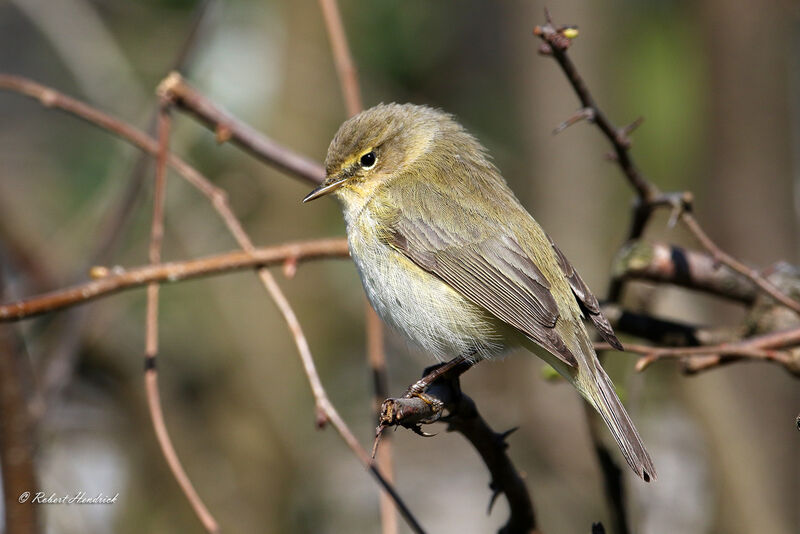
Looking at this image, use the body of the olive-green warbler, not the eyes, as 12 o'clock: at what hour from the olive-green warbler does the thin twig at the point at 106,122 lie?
The thin twig is roughly at 11 o'clock from the olive-green warbler.

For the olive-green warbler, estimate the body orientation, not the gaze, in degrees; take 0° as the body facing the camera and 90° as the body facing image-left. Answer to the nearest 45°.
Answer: approximately 90°

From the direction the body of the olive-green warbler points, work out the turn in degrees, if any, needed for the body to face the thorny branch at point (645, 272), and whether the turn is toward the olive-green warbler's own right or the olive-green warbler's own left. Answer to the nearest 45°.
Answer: approximately 180°

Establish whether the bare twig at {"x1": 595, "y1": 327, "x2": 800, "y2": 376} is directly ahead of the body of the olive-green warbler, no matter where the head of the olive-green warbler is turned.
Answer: no

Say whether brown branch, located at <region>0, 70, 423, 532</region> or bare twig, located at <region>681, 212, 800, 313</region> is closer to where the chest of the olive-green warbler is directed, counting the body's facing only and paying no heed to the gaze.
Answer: the brown branch

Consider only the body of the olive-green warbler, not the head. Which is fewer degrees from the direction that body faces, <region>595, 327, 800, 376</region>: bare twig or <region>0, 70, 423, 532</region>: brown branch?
the brown branch

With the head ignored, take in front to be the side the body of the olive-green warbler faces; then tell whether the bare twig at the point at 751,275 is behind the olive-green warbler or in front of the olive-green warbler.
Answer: behind

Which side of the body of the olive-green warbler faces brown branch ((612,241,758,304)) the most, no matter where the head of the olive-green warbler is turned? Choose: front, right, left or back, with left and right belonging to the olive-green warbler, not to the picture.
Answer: back

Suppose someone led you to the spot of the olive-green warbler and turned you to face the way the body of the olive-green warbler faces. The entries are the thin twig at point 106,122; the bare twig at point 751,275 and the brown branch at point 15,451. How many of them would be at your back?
1
